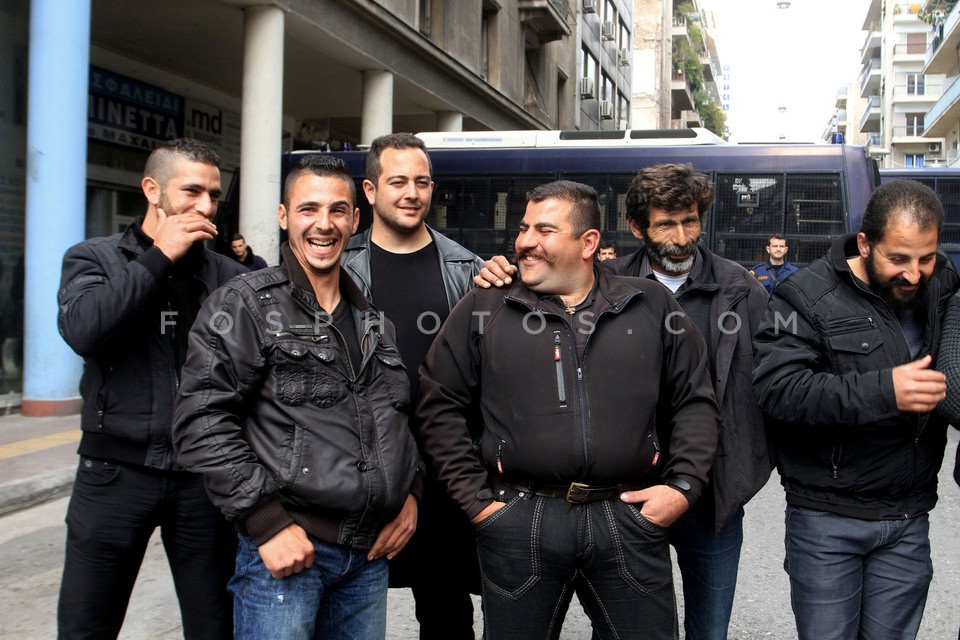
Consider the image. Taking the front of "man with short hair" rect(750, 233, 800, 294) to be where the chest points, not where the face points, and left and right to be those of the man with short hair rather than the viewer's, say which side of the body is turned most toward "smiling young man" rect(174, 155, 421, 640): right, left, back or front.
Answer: front

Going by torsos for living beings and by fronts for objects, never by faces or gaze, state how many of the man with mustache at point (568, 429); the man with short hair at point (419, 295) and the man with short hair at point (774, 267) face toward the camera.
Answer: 3

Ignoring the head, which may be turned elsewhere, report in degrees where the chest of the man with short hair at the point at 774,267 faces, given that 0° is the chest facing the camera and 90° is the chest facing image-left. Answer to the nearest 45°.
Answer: approximately 0°

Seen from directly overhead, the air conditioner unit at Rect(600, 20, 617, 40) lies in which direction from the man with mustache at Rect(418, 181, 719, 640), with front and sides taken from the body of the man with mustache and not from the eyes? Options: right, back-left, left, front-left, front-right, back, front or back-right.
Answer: back

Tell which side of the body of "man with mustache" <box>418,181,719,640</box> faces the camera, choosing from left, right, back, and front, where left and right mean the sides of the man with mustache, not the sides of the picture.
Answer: front

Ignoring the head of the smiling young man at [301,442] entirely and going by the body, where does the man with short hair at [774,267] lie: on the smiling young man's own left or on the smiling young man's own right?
on the smiling young man's own left

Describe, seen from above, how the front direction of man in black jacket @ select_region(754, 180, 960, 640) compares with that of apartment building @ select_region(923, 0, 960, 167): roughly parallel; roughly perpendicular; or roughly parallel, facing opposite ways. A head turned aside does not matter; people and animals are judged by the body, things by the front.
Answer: roughly perpendicular

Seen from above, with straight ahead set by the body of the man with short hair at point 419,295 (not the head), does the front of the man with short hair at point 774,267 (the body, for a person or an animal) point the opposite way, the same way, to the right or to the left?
the same way

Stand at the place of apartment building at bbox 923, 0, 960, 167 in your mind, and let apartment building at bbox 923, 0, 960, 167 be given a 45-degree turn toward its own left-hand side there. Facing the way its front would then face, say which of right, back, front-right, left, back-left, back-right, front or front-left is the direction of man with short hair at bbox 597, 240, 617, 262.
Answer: front

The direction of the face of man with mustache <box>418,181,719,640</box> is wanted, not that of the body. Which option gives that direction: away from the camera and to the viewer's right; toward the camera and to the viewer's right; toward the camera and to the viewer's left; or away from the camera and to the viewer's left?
toward the camera and to the viewer's left

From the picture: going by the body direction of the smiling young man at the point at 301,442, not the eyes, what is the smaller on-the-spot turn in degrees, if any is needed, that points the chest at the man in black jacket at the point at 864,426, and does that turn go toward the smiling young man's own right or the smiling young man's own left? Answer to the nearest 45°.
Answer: approximately 45° to the smiling young man's own left

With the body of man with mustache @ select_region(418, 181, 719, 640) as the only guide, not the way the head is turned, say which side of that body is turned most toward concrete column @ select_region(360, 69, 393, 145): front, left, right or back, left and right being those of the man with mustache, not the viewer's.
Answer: back

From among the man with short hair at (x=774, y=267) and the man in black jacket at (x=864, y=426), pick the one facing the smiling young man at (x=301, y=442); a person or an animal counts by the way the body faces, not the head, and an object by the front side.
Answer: the man with short hair

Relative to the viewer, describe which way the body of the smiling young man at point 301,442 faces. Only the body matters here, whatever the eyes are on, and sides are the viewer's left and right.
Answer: facing the viewer and to the right of the viewer

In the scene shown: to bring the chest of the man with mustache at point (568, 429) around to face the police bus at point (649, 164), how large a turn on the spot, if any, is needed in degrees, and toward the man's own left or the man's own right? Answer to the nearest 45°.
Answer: approximately 180°

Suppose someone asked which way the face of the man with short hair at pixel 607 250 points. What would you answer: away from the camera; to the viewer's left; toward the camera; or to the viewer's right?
toward the camera

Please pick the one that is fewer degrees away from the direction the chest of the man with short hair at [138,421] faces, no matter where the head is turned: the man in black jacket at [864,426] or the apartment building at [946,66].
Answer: the man in black jacket

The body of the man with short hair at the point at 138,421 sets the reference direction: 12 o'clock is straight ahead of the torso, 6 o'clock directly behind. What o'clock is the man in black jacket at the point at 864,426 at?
The man in black jacket is roughly at 11 o'clock from the man with short hair.
